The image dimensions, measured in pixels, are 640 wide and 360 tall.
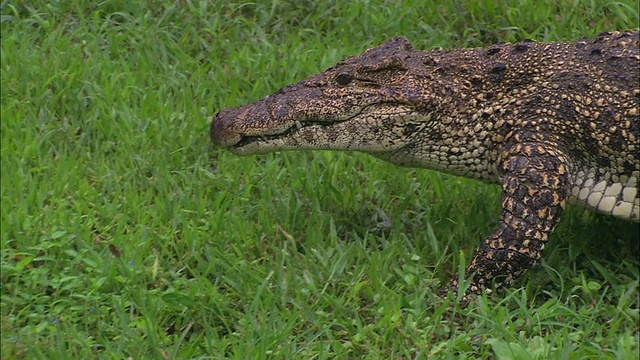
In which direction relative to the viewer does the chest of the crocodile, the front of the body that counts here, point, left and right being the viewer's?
facing to the left of the viewer
